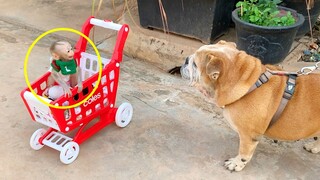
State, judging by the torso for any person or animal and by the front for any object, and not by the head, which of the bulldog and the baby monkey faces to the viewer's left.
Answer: the bulldog

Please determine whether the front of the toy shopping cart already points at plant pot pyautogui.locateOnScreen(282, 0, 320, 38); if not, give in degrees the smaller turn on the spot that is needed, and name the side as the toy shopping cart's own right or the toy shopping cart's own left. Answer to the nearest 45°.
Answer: approximately 180°

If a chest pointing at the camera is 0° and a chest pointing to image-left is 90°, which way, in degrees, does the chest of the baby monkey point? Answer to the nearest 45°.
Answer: approximately 315°

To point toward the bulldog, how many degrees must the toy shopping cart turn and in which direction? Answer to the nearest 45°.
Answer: approximately 90° to its left

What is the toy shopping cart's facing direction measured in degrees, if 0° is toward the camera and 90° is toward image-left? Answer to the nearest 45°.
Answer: approximately 45°

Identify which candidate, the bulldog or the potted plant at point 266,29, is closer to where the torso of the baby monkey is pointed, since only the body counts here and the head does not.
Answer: the bulldog

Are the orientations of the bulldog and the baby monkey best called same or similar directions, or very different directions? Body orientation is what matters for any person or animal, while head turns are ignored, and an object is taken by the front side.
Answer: very different directions

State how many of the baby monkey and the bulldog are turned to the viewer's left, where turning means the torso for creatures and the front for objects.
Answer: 1

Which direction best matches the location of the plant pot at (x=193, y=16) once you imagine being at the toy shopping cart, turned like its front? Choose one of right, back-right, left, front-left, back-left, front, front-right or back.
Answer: back

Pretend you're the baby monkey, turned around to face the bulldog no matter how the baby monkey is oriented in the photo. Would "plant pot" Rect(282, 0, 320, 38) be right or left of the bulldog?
left

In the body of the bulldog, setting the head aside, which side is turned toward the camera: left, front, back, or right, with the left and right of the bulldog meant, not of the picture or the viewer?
left

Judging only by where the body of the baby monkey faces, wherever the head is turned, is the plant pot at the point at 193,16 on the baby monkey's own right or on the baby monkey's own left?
on the baby monkey's own left
